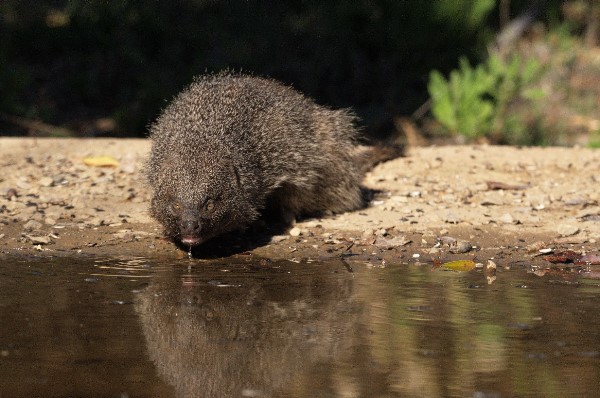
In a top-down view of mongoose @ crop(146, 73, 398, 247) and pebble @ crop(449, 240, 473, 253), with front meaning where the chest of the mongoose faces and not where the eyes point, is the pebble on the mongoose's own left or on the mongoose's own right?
on the mongoose's own left

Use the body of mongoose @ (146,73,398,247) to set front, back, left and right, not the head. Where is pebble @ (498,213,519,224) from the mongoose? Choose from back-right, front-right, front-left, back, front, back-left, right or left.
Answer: back-left

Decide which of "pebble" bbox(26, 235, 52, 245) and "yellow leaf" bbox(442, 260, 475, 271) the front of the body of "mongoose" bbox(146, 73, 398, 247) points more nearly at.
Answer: the pebble

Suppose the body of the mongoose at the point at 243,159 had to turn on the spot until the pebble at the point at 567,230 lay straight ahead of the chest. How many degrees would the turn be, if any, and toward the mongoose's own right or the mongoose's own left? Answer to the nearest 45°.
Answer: approximately 135° to the mongoose's own left

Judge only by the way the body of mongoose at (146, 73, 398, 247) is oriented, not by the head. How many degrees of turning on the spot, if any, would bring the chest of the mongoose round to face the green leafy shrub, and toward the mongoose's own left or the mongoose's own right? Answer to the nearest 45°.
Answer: approximately 180°

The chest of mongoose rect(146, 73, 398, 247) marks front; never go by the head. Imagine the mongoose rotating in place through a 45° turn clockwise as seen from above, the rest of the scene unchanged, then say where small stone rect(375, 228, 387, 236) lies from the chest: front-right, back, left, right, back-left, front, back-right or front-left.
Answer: back

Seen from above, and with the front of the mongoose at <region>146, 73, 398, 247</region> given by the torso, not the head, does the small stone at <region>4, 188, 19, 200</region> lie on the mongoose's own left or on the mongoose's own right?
on the mongoose's own right

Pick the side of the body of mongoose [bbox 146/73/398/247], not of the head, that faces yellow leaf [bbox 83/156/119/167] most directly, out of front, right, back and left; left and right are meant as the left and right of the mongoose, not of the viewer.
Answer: right

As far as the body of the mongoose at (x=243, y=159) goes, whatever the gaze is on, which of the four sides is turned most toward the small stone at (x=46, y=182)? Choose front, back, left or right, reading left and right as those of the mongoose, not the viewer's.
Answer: right

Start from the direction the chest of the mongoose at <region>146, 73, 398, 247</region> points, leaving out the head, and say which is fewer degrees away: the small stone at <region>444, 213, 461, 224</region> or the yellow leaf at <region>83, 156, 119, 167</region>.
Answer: the yellow leaf

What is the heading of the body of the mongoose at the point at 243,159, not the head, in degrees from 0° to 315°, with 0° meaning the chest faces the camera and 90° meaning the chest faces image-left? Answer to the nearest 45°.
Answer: approximately 45°

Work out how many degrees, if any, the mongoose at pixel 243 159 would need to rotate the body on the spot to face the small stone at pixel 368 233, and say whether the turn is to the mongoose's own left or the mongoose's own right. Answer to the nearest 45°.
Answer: approximately 135° to the mongoose's own left

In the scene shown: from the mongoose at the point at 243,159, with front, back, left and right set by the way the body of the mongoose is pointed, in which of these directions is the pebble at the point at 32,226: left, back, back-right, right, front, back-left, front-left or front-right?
front-right
